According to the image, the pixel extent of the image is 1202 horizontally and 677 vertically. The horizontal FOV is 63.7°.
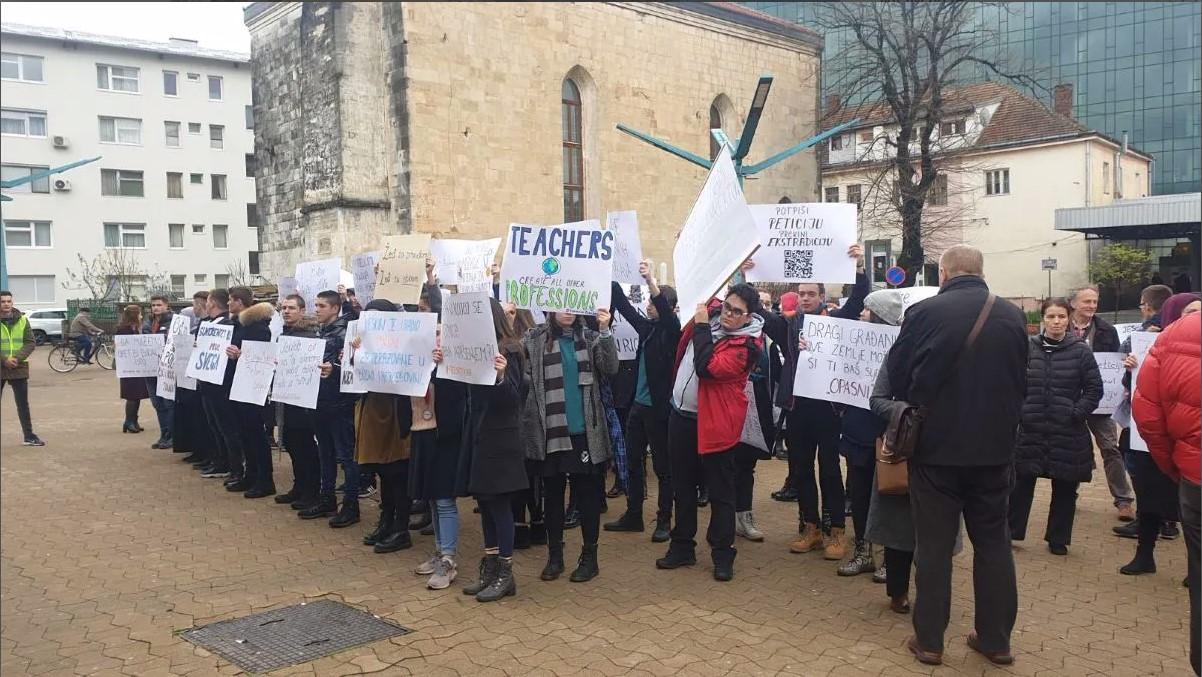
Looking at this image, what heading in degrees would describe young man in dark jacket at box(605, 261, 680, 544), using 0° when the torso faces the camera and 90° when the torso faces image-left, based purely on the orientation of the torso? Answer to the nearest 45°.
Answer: approximately 45°

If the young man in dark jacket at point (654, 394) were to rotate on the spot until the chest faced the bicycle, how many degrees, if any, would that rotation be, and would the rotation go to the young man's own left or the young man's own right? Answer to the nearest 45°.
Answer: approximately 90° to the young man's own right

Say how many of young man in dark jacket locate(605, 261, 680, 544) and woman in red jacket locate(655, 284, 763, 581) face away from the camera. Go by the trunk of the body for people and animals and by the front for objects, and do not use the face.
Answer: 0

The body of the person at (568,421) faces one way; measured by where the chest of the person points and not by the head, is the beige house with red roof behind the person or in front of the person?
behind

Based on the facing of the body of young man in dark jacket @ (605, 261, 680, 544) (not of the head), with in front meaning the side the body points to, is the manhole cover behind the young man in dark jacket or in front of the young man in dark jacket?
in front

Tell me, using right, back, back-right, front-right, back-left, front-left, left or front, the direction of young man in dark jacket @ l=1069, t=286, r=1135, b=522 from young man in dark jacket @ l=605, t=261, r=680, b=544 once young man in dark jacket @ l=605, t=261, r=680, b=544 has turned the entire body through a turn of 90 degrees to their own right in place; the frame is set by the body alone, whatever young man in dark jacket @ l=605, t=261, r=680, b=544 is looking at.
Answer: back-right

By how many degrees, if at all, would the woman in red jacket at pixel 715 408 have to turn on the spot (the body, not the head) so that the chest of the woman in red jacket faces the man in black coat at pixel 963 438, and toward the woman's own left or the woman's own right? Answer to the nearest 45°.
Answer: approximately 90° to the woman's own left

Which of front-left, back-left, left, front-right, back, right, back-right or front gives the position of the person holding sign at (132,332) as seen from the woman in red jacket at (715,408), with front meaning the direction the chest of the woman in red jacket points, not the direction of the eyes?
right

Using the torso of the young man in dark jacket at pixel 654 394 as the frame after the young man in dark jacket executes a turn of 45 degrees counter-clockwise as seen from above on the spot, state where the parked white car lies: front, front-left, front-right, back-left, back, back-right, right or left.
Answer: back-right

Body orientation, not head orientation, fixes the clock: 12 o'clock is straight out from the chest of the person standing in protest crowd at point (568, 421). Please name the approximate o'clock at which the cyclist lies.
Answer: The cyclist is roughly at 5 o'clock from the person standing in protest crowd.

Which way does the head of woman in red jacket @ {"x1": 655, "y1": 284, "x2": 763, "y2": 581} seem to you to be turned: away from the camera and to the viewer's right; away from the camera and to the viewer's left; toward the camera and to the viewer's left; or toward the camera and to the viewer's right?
toward the camera and to the viewer's left

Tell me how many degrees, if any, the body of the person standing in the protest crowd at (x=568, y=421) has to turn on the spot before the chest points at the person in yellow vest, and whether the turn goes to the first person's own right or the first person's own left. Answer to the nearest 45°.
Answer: approximately 135° to the first person's own right

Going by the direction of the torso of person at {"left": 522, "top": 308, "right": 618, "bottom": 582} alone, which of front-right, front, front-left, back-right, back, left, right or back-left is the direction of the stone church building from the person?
back
